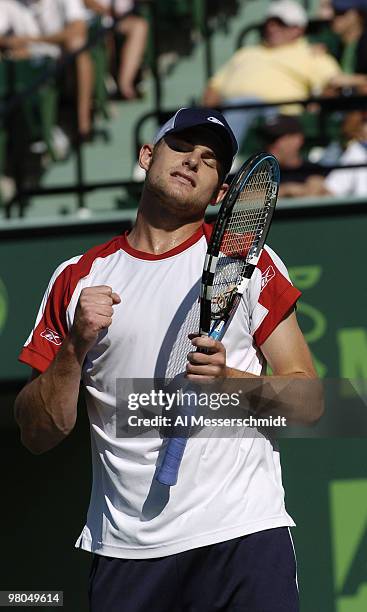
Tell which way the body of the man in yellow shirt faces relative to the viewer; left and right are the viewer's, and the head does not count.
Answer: facing the viewer and to the left of the viewer

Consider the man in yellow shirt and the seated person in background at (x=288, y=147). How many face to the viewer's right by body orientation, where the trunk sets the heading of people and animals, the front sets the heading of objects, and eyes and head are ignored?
0

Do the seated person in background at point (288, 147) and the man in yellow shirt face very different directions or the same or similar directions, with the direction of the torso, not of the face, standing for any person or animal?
same or similar directions

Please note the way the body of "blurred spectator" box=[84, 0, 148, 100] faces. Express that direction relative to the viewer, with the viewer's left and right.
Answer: facing the viewer and to the right of the viewer

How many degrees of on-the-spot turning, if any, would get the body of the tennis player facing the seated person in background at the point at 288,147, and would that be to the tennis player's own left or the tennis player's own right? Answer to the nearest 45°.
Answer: approximately 180°

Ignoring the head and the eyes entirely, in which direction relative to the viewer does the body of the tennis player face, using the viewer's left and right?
facing the viewer
